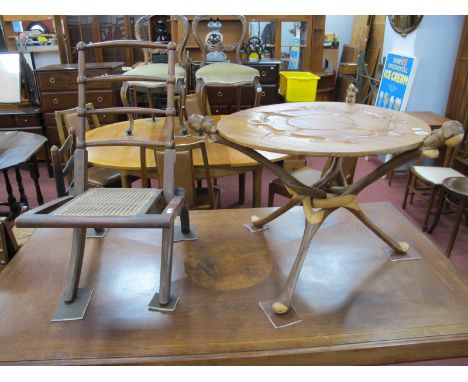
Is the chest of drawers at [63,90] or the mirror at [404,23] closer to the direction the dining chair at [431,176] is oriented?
the chest of drawers

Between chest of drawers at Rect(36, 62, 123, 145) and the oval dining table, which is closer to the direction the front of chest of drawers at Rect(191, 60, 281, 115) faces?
the oval dining table

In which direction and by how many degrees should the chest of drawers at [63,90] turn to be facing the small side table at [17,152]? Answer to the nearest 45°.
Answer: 0° — it already faces it

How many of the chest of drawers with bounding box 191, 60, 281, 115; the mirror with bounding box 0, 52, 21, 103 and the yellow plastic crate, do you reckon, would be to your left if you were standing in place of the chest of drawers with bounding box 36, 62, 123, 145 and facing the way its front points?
2

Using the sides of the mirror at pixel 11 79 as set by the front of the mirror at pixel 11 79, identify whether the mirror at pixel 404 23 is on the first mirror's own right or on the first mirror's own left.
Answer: on the first mirror's own left
